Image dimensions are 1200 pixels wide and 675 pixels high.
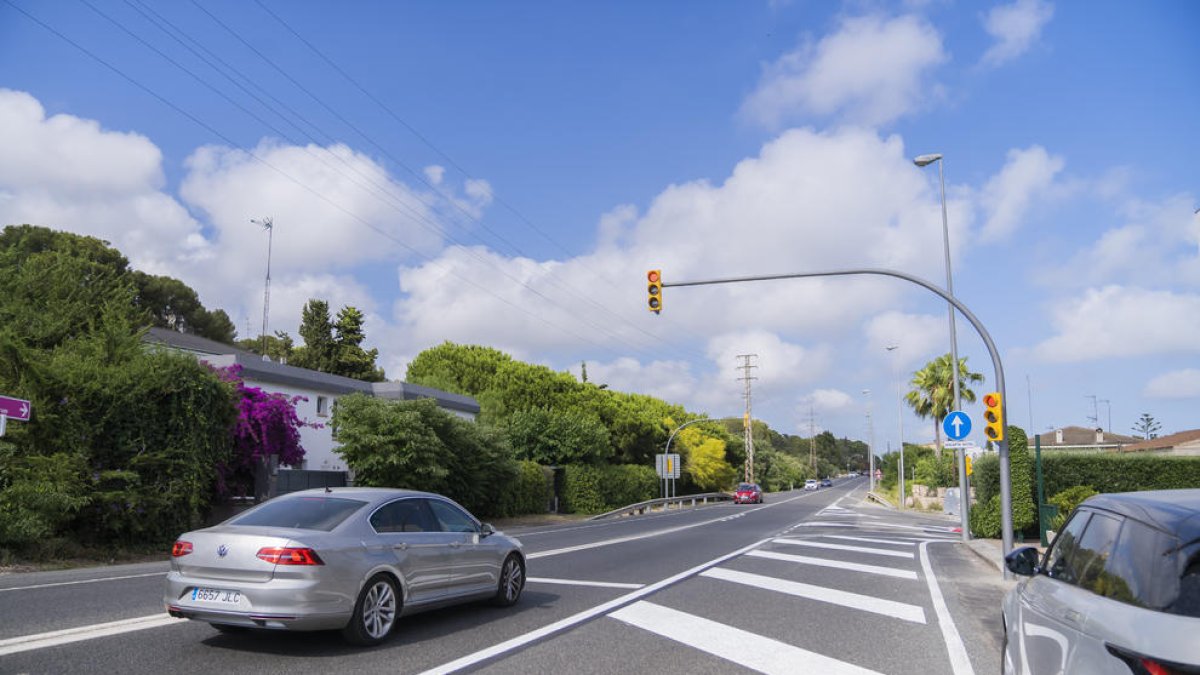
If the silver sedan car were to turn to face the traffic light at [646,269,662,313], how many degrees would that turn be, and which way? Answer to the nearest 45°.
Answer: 0° — it already faces it

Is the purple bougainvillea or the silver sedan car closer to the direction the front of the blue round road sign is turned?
the silver sedan car

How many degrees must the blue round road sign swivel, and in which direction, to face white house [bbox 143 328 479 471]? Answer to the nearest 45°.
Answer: approximately 90° to its right

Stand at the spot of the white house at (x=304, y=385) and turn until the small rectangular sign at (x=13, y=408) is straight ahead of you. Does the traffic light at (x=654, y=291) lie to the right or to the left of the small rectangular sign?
left

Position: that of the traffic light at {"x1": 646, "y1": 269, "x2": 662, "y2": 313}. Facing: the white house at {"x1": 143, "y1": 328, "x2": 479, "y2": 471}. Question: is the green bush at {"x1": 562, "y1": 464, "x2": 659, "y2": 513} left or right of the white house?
right

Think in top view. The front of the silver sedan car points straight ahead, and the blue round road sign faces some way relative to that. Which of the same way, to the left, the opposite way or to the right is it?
the opposite way

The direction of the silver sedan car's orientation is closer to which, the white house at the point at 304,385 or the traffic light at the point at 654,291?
the traffic light

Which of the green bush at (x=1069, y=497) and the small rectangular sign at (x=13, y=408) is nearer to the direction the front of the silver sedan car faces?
the green bush

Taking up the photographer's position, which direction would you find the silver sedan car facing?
facing away from the viewer and to the right of the viewer

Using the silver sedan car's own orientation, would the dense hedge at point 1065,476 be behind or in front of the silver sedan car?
in front

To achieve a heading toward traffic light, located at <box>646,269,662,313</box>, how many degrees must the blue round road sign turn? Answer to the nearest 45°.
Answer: approximately 45° to its right

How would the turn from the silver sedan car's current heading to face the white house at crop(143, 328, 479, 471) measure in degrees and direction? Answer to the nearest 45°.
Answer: approximately 45° to its left

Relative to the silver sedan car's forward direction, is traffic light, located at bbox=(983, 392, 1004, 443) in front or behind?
in front

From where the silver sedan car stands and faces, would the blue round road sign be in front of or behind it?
in front

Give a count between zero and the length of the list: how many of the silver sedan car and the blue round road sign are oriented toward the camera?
1
